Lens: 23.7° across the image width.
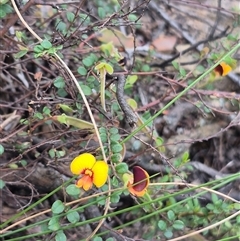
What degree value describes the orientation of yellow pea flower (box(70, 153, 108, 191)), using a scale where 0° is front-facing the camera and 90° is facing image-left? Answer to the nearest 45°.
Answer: approximately 0°

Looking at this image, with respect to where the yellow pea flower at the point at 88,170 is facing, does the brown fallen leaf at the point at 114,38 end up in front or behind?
behind

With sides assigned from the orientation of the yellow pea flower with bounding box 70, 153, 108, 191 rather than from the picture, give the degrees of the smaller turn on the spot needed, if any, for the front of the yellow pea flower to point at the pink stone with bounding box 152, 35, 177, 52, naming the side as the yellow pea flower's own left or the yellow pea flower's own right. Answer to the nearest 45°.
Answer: approximately 180°
